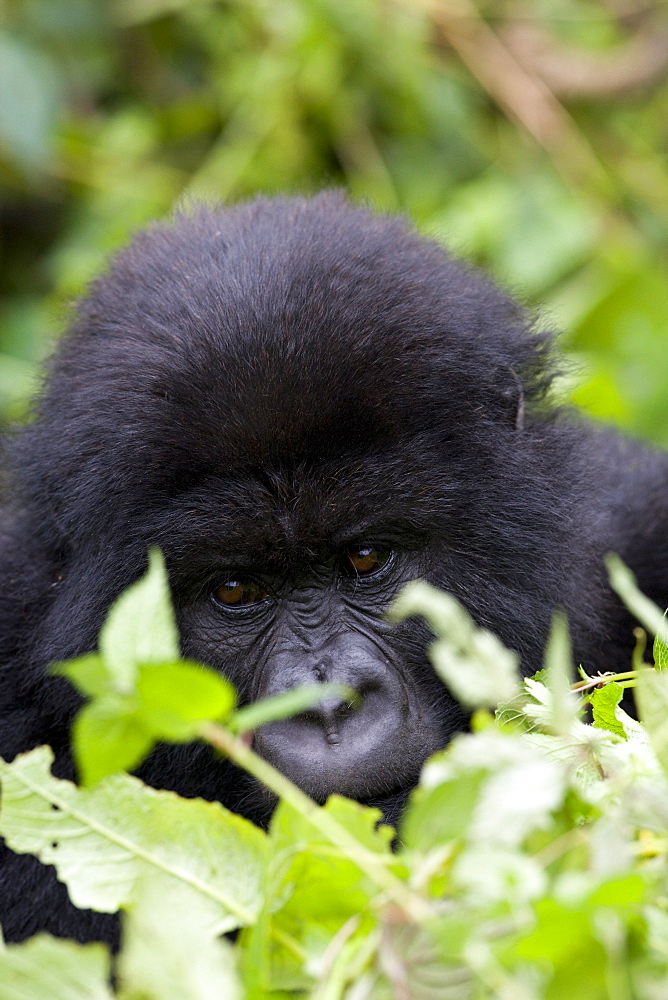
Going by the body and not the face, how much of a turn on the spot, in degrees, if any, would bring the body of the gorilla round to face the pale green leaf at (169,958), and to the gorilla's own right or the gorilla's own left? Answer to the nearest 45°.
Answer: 0° — it already faces it

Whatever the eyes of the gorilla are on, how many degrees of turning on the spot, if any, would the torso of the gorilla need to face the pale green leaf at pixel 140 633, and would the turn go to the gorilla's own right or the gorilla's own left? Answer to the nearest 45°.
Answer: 0° — it already faces it

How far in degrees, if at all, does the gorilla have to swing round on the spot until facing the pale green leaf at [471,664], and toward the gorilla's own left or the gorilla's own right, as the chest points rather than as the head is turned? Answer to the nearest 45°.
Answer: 0° — it already faces it

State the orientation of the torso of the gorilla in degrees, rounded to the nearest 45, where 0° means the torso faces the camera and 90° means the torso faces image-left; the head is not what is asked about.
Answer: approximately 0°
